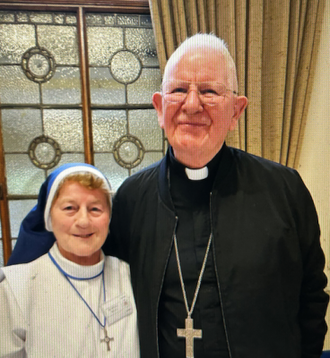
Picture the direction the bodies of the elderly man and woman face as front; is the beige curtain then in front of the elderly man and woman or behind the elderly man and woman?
behind

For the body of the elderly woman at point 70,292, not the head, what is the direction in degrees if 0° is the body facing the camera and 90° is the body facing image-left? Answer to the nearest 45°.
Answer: approximately 315°

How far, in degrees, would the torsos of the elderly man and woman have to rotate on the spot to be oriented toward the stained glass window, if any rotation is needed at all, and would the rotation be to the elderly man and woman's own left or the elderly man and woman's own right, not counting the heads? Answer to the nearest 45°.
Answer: approximately 135° to the elderly man and woman's own right
